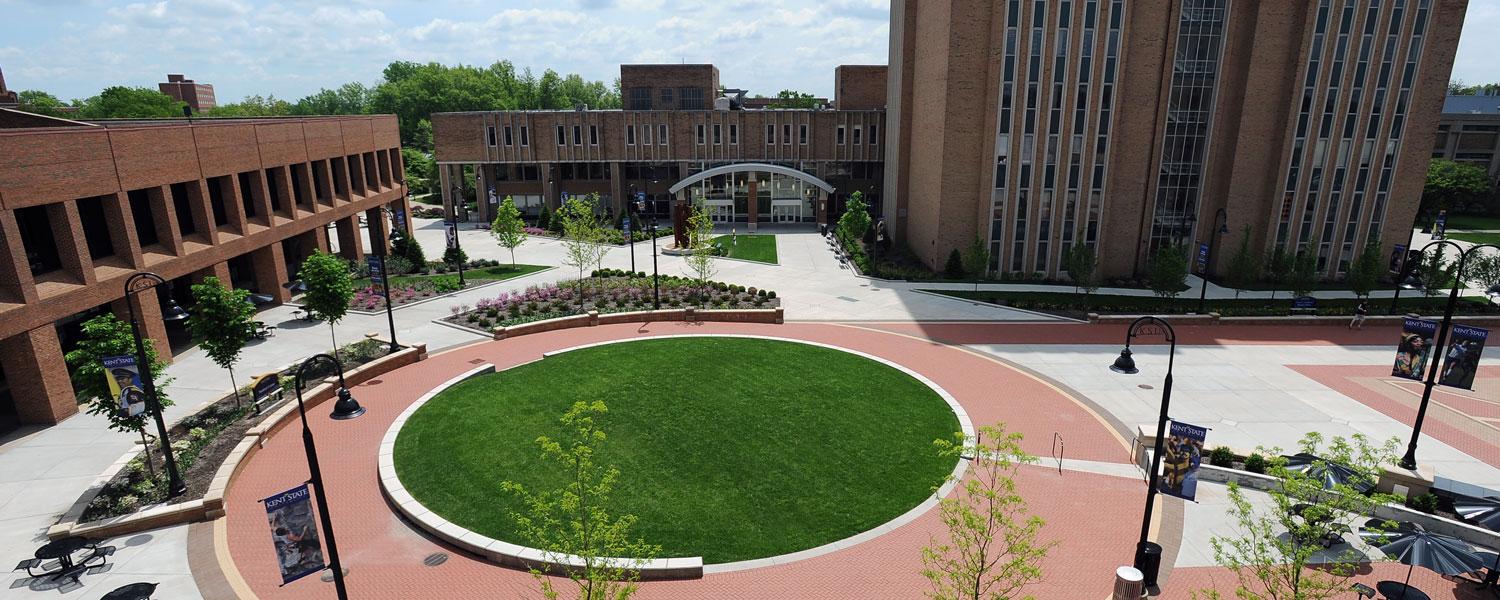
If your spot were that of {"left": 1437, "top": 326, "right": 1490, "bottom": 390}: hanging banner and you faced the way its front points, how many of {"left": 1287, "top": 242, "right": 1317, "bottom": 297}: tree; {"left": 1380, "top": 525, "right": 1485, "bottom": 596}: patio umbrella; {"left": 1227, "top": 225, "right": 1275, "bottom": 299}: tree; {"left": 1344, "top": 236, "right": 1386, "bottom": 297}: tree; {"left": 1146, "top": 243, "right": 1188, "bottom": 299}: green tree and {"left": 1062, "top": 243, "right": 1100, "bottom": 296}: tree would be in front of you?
1

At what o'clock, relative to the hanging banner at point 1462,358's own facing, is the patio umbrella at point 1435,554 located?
The patio umbrella is roughly at 12 o'clock from the hanging banner.

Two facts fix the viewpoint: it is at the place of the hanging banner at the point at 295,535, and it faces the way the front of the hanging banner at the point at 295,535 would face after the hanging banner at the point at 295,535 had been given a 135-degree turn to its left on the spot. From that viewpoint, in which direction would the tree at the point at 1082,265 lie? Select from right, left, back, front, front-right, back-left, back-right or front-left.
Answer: front-right

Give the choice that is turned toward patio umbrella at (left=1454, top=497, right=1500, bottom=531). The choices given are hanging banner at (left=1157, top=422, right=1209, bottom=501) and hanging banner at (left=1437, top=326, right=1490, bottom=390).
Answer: hanging banner at (left=1437, top=326, right=1490, bottom=390)

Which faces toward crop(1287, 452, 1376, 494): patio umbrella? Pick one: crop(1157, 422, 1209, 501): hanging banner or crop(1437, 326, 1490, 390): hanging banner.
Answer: crop(1437, 326, 1490, 390): hanging banner

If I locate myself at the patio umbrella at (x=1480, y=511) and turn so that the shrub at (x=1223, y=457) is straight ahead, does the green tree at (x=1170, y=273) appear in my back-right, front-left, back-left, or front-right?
front-right

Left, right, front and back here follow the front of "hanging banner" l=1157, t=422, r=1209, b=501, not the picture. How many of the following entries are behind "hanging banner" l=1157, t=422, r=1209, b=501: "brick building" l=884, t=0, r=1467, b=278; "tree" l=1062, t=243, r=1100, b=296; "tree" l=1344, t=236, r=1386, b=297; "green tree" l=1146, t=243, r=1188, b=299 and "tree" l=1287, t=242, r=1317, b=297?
5

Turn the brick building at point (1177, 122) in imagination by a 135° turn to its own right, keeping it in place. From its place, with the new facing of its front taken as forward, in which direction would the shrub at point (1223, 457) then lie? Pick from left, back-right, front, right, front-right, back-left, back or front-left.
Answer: back-left

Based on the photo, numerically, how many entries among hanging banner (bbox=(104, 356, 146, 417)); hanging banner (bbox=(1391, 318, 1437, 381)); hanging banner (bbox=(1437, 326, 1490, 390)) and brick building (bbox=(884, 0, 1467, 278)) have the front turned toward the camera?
4

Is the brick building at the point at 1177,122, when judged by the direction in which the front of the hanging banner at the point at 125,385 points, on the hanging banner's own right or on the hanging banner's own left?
on the hanging banner's own left

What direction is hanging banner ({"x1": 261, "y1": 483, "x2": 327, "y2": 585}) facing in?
toward the camera

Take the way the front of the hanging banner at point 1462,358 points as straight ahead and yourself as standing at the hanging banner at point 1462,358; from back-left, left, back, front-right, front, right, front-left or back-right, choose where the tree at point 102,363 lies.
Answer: front-right

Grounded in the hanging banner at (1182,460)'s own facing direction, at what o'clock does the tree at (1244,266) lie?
The tree is roughly at 6 o'clock from the hanging banner.

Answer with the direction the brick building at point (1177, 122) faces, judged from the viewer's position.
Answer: facing the viewer

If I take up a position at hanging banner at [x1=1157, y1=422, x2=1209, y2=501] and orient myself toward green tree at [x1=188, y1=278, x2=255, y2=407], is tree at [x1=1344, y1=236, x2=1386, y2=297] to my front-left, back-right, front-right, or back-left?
back-right

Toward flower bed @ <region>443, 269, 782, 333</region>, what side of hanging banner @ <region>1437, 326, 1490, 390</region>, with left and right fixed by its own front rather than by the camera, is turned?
right

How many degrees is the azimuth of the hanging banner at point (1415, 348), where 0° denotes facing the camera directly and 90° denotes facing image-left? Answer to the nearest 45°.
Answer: approximately 0°

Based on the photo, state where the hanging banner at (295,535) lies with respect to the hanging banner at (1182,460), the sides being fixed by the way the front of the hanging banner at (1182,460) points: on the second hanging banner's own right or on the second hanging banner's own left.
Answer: on the second hanging banner's own right
